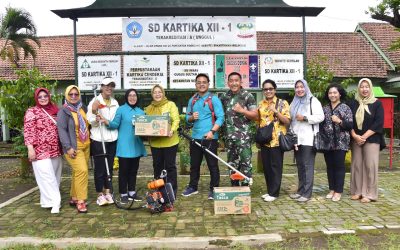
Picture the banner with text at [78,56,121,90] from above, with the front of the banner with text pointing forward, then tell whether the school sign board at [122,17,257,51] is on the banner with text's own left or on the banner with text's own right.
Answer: on the banner with text's own left

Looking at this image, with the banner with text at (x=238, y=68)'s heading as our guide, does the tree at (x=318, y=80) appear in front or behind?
behind

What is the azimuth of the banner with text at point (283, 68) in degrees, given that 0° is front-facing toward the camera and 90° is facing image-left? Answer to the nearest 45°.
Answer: approximately 0°

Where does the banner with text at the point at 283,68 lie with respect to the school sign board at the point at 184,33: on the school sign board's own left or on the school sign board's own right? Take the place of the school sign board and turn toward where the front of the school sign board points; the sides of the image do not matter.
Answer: on the school sign board's own left

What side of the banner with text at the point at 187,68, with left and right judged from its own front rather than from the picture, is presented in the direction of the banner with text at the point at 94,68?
right

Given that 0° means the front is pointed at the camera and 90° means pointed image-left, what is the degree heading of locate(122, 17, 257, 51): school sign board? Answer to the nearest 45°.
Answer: approximately 0°

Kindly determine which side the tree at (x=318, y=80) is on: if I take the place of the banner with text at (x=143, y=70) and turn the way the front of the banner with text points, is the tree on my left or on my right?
on my left

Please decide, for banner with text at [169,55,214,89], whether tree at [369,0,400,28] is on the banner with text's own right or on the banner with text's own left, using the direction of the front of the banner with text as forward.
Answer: on the banner with text's own left
